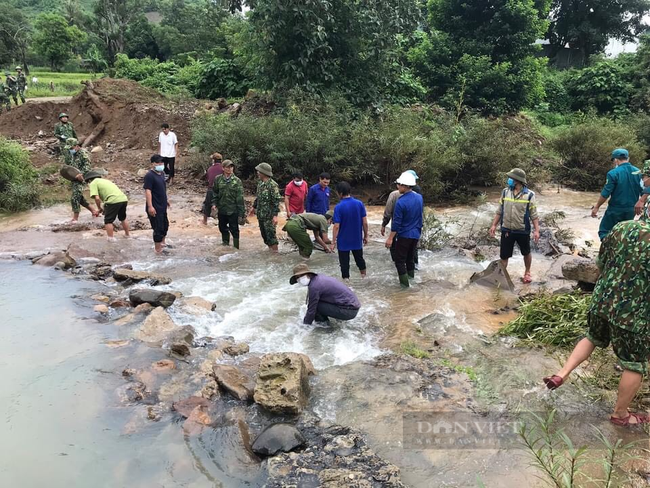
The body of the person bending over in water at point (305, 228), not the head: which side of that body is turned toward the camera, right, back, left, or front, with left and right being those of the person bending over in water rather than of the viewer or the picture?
right

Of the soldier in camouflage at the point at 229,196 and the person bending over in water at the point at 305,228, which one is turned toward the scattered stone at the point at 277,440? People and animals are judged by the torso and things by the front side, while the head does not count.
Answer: the soldier in camouflage

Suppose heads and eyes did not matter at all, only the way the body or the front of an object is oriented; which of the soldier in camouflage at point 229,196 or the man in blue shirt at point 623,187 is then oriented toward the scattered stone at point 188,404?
the soldier in camouflage

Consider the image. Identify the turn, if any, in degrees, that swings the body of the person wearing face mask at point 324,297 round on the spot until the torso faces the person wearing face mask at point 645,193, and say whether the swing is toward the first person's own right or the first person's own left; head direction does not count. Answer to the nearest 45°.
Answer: approximately 180°

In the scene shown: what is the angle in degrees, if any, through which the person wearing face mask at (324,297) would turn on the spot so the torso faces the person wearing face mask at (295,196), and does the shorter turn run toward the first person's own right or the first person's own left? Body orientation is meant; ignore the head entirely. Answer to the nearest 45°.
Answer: approximately 90° to the first person's own right

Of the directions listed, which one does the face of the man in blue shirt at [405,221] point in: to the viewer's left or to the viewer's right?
to the viewer's left
